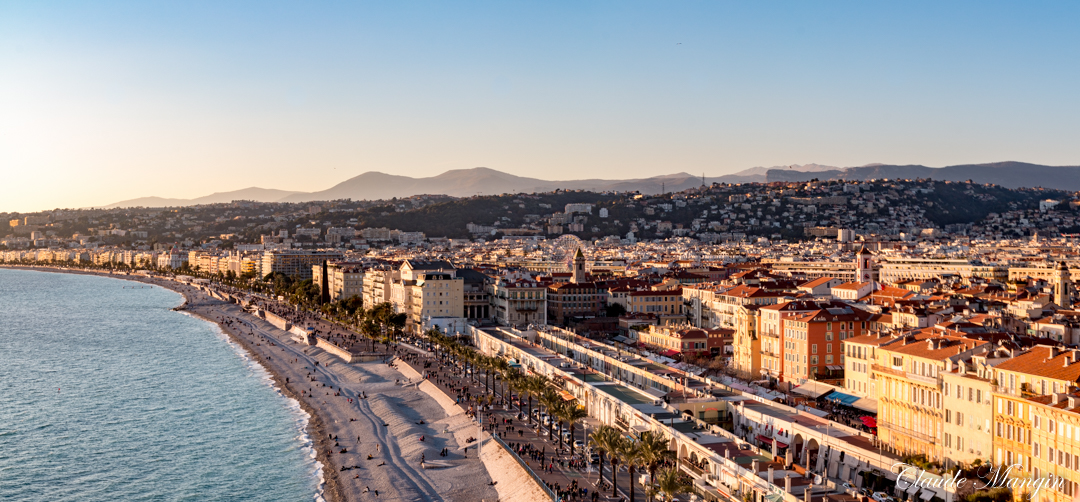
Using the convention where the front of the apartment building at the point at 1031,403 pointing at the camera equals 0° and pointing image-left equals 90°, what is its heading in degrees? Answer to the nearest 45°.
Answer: approximately 45°

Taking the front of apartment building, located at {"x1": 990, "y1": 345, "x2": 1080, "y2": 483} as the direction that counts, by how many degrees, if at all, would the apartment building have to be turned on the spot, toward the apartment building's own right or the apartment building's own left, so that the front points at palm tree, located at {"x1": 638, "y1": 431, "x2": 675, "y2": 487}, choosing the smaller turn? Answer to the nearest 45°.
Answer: approximately 45° to the apartment building's own right

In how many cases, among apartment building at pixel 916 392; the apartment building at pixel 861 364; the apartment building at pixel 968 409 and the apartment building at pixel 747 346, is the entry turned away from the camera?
0

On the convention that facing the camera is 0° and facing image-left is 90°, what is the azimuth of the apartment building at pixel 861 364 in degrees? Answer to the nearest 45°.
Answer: approximately 45°

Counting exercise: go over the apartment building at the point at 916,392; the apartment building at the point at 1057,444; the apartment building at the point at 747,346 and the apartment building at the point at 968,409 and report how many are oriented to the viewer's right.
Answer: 0

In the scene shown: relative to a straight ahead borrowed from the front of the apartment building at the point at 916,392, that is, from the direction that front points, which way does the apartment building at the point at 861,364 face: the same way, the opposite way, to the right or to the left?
the same way

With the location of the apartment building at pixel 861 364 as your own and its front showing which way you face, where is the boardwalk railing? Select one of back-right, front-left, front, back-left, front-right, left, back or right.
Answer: front

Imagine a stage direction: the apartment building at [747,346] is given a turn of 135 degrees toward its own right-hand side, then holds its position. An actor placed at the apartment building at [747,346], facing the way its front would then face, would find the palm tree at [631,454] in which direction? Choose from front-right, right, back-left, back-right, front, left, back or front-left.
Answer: back

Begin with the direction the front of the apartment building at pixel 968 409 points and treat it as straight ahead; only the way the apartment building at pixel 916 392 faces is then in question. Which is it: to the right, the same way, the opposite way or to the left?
the same way

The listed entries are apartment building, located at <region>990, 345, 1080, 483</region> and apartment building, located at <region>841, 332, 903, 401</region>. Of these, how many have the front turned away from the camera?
0

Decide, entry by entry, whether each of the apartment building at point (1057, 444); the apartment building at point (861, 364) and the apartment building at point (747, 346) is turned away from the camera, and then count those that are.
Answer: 0

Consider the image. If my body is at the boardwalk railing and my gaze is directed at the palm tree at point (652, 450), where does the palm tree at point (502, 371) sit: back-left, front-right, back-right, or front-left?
back-left

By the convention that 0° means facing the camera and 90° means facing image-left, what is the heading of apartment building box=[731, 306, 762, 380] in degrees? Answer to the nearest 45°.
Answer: approximately 45°

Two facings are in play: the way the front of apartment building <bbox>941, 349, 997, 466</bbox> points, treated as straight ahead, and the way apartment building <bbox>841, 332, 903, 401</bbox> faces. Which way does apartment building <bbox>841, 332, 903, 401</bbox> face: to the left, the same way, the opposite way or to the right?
the same way

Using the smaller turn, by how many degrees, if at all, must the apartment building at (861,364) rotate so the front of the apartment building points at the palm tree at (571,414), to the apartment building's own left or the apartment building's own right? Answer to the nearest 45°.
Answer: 0° — it already faces it

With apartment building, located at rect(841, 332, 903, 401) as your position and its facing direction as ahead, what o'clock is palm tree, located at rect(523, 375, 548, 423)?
The palm tree is roughly at 1 o'clock from the apartment building.

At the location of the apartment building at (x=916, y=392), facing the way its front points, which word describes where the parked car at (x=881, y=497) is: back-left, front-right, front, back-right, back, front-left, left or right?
front-left

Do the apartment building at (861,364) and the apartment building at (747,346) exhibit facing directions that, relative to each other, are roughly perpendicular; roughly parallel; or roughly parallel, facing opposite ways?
roughly parallel

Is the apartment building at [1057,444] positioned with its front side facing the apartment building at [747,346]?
no

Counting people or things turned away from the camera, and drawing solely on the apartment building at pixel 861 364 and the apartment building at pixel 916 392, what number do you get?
0
